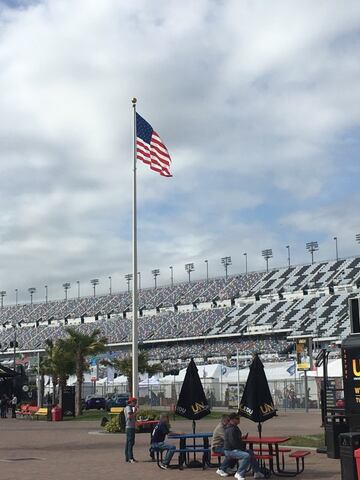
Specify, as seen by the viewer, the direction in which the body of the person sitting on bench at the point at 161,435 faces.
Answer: to the viewer's right

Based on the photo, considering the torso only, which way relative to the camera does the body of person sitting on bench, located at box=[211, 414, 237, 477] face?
to the viewer's right

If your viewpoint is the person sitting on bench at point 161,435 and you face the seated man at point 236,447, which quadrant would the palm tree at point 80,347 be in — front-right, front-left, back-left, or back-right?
back-left

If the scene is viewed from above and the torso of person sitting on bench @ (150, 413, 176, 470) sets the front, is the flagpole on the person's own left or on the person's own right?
on the person's own left

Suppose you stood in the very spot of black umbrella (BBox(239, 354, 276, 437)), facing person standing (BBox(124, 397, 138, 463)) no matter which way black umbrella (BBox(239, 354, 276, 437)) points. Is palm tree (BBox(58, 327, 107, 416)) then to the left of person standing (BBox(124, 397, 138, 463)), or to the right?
right
